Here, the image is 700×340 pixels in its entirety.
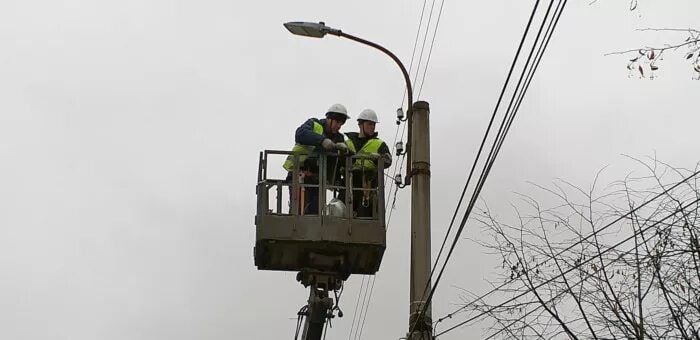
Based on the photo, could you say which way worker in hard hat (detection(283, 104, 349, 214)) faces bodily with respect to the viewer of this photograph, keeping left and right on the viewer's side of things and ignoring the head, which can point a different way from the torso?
facing the viewer and to the right of the viewer

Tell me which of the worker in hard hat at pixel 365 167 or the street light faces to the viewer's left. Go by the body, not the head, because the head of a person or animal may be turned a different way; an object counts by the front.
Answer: the street light

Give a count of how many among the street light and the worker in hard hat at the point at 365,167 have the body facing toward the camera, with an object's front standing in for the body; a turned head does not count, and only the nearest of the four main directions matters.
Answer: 1

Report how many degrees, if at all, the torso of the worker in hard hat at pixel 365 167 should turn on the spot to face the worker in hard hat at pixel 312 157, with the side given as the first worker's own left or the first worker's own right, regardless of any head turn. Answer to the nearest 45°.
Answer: approximately 90° to the first worker's own right

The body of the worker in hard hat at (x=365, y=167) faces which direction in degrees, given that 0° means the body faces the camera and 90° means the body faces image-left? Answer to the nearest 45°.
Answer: approximately 0°

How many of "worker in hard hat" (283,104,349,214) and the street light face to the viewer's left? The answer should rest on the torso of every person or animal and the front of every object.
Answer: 1

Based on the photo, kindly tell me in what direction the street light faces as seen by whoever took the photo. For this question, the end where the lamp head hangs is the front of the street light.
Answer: facing to the left of the viewer

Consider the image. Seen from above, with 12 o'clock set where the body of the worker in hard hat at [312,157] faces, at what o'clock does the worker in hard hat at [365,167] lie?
the worker in hard hat at [365,167] is roughly at 10 o'clock from the worker in hard hat at [312,157].

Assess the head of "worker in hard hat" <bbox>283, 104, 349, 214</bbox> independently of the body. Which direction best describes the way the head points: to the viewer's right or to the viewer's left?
to the viewer's right

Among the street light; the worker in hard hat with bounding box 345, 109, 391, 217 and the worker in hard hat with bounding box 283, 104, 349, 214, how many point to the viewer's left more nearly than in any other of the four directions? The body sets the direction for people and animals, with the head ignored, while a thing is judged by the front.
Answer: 1

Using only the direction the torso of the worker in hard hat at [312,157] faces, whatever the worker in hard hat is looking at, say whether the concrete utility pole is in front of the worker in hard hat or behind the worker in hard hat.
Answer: in front
